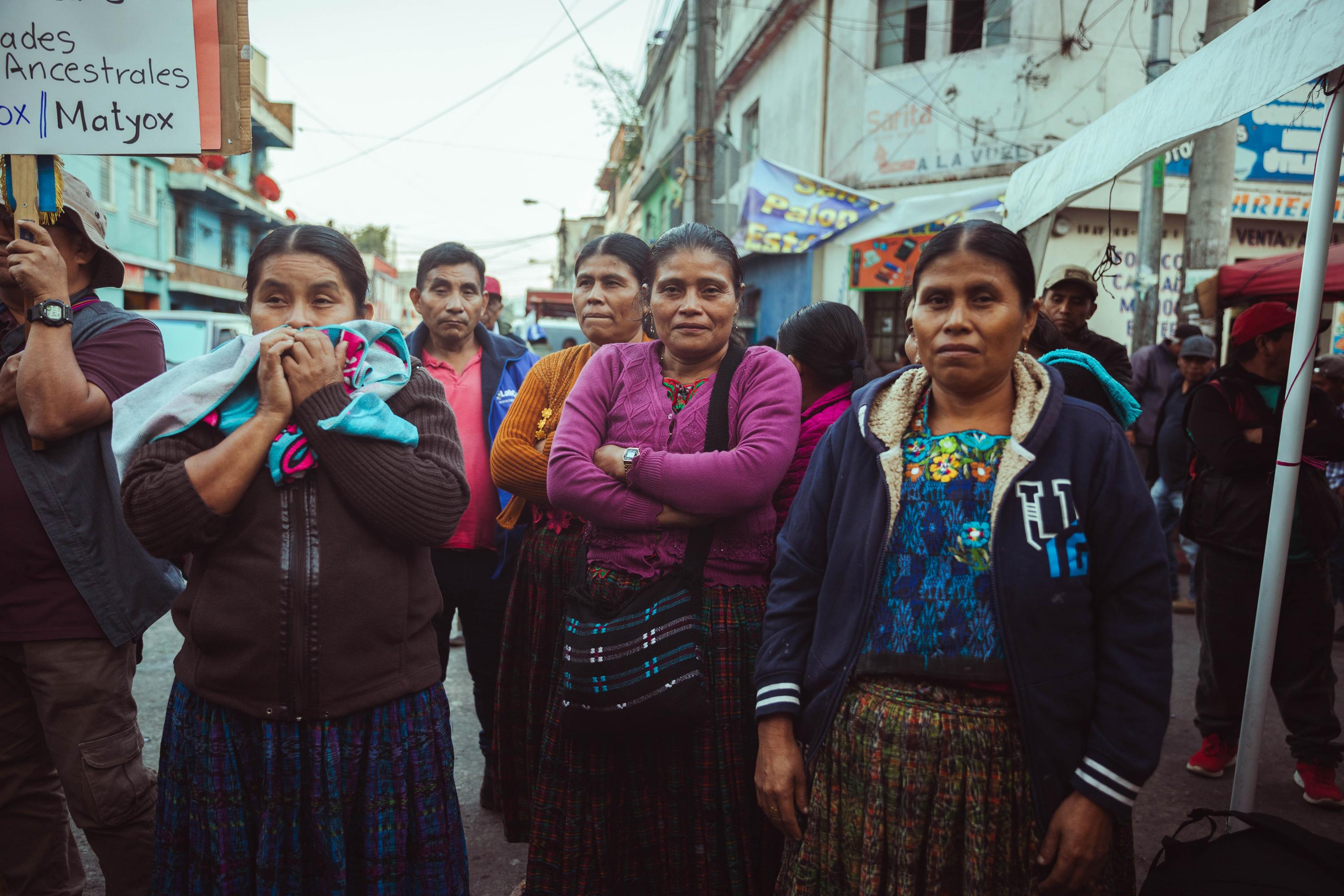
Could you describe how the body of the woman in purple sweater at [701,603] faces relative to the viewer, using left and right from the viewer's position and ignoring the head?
facing the viewer

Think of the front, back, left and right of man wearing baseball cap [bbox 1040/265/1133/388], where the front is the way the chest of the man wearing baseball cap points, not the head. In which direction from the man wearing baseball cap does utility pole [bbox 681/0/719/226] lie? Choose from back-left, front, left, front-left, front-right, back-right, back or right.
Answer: back-right

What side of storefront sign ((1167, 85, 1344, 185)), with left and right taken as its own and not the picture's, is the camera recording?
front

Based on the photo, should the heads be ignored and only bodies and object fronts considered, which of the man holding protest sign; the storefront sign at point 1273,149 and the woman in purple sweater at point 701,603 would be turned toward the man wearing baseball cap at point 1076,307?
the storefront sign

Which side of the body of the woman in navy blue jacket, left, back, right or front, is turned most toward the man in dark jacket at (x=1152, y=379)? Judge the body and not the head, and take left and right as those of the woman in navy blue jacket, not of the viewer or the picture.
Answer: back

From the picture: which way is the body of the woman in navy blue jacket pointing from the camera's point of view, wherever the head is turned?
toward the camera

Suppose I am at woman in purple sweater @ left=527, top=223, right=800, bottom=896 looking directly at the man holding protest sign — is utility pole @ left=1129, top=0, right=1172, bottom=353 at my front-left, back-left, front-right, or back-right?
back-right

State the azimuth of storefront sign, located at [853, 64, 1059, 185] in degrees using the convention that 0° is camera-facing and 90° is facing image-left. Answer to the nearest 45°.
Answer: approximately 45°

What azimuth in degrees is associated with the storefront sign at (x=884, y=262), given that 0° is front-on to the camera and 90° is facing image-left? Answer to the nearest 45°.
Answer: approximately 45°
